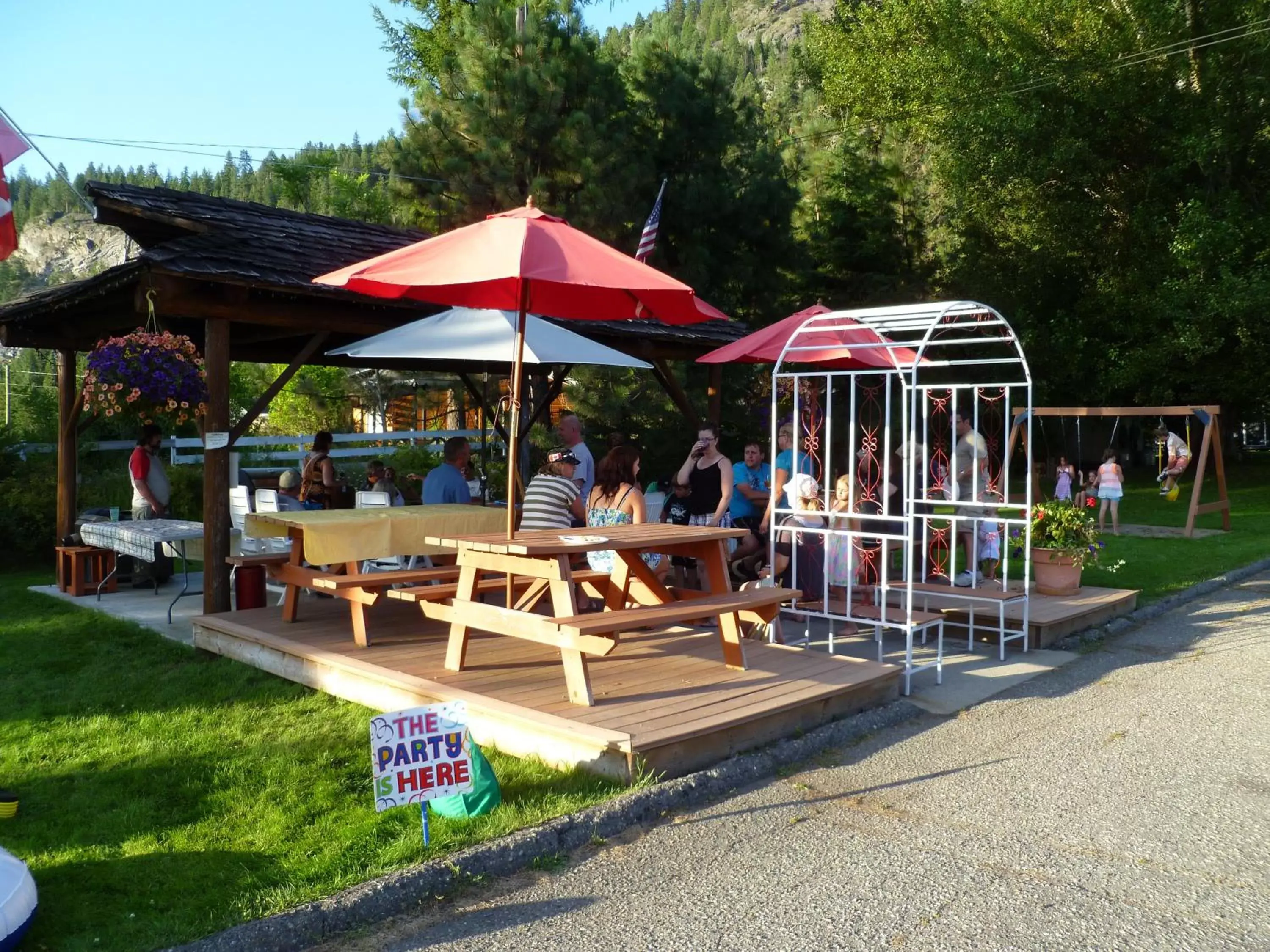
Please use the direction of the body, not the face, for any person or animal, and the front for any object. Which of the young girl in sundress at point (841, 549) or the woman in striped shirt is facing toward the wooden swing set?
the woman in striped shirt

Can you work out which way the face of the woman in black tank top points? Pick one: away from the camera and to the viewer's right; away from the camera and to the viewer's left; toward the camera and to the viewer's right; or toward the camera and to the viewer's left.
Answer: toward the camera and to the viewer's left

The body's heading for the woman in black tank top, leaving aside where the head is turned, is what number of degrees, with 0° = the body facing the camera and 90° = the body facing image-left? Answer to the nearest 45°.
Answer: approximately 45°

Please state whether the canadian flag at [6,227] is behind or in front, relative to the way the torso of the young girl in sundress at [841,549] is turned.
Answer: in front

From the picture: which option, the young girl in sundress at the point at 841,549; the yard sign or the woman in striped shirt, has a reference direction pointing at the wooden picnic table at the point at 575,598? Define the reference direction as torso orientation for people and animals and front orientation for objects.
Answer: the young girl in sundress

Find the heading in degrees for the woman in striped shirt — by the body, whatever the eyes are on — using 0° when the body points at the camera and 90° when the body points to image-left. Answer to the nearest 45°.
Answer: approximately 225°

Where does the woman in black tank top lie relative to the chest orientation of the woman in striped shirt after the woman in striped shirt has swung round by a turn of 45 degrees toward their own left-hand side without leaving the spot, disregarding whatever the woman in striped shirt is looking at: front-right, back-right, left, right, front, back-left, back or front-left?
front-right

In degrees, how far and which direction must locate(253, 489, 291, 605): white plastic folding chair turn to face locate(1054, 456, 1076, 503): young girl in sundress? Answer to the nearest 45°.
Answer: approximately 45° to its left

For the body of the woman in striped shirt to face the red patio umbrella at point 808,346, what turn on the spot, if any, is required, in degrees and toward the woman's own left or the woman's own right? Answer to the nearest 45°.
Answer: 0° — they already face it

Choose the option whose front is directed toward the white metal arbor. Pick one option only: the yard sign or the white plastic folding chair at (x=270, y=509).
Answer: the white plastic folding chair

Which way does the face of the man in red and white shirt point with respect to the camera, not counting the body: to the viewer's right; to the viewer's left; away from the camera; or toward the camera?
to the viewer's right

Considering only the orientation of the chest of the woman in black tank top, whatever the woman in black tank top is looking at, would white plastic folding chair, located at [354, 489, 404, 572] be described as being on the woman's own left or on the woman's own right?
on the woman's own right

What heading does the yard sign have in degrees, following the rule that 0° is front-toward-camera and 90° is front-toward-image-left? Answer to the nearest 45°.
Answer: approximately 0°

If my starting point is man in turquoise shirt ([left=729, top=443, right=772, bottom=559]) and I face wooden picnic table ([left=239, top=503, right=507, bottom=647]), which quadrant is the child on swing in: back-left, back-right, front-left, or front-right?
back-right

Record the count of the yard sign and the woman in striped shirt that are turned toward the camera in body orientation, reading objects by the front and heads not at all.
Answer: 1

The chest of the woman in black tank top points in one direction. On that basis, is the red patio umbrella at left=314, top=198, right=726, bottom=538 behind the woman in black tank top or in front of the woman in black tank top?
in front

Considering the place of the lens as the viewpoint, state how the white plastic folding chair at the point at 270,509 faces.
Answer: facing the viewer and to the right of the viewer
